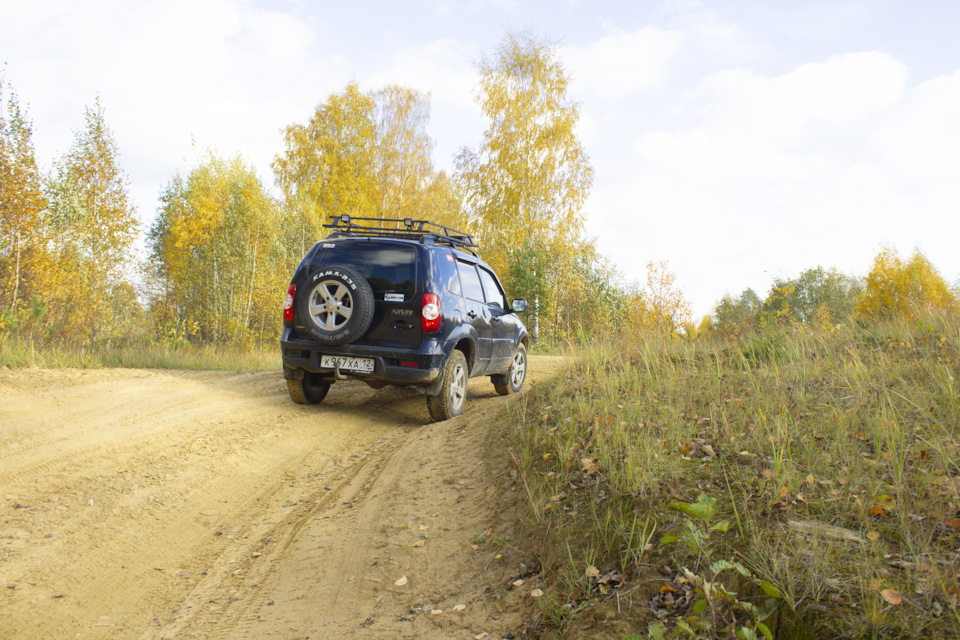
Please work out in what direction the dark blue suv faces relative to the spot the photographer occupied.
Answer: facing away from the viewer and to the right of the viewer
